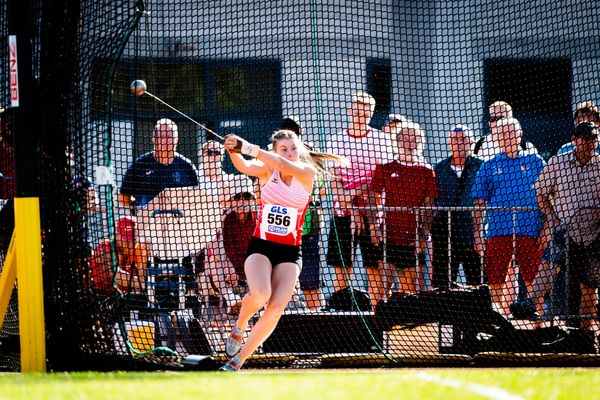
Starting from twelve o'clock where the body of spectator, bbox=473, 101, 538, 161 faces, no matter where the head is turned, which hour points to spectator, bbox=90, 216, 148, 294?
spectator, bbox=90, 216, 148, 294 is roughly at 2 o'clock from spectator, bbox=473, 101, 538, 161.

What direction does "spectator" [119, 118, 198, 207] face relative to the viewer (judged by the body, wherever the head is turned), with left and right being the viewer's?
facing the viewer

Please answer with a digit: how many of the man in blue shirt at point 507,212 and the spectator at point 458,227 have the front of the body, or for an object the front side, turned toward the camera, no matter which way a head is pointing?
2

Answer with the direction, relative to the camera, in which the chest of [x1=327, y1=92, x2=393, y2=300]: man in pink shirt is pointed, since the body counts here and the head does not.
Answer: toward the camera

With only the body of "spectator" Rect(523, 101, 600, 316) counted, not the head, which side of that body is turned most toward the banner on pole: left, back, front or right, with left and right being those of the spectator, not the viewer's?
front

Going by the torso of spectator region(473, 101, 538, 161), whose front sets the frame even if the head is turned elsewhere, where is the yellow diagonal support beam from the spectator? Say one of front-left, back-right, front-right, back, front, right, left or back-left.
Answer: front-right

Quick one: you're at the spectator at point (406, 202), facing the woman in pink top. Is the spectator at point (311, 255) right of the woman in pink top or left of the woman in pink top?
right

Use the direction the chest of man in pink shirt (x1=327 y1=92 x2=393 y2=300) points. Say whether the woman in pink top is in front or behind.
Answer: in front

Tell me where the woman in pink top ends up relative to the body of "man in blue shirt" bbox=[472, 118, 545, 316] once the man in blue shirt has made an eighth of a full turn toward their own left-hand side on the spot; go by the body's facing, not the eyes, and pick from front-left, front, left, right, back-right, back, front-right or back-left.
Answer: right

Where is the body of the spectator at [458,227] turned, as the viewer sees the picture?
toward the camera

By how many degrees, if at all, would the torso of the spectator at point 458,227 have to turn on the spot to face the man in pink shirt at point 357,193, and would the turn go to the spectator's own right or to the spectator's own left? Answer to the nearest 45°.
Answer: approximately 90° to the spectator's own right

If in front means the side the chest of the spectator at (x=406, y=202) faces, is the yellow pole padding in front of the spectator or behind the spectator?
in front

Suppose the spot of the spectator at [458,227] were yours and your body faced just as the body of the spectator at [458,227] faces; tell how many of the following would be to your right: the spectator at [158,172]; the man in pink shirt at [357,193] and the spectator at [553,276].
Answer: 2

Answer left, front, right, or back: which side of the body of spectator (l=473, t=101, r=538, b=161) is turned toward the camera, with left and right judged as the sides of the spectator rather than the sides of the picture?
front

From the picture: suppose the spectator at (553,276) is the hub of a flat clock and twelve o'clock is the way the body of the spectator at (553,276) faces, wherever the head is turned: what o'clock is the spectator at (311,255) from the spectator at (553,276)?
the spectator at (311,255) is roughly at 3 o'clock from the spectator at (553,276).

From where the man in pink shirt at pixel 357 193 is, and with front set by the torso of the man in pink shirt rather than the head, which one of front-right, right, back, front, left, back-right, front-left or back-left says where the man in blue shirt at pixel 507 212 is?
left
